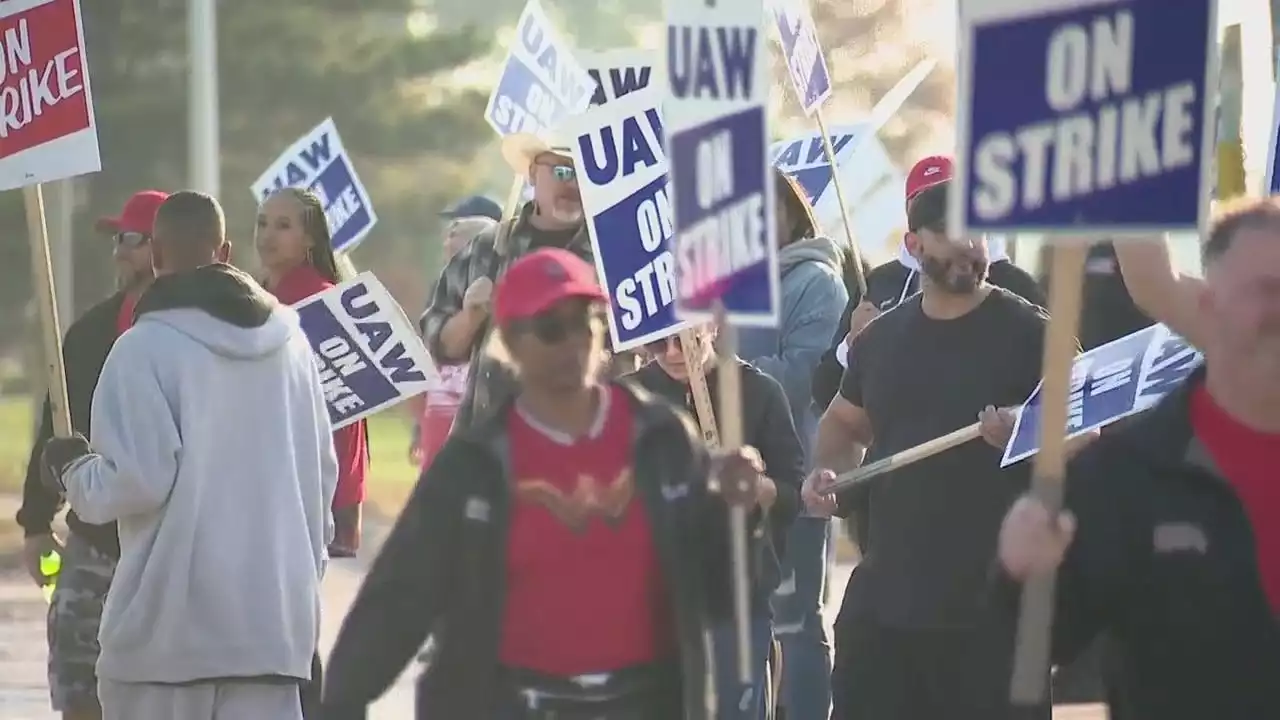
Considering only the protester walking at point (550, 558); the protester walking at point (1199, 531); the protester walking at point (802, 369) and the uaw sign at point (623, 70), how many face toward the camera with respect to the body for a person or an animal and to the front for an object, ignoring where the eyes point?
3

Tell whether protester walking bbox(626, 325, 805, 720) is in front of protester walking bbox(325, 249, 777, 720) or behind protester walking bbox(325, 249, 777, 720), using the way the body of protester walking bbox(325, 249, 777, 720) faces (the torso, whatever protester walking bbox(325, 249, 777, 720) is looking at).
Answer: behind

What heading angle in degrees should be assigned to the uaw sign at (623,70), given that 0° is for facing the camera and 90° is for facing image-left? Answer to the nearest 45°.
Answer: approximately 0°

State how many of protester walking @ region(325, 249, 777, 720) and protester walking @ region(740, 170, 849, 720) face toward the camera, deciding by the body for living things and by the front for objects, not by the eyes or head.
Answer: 1

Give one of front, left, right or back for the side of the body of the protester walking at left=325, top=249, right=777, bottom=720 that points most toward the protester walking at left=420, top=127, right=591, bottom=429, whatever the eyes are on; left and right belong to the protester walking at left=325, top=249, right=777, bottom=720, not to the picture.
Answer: back

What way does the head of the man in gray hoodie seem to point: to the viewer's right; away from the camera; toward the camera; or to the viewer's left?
away from the camera

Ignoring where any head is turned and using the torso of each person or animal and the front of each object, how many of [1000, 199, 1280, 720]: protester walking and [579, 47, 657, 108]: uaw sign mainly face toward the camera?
2

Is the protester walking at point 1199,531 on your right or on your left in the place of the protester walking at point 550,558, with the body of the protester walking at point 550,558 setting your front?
on your left
